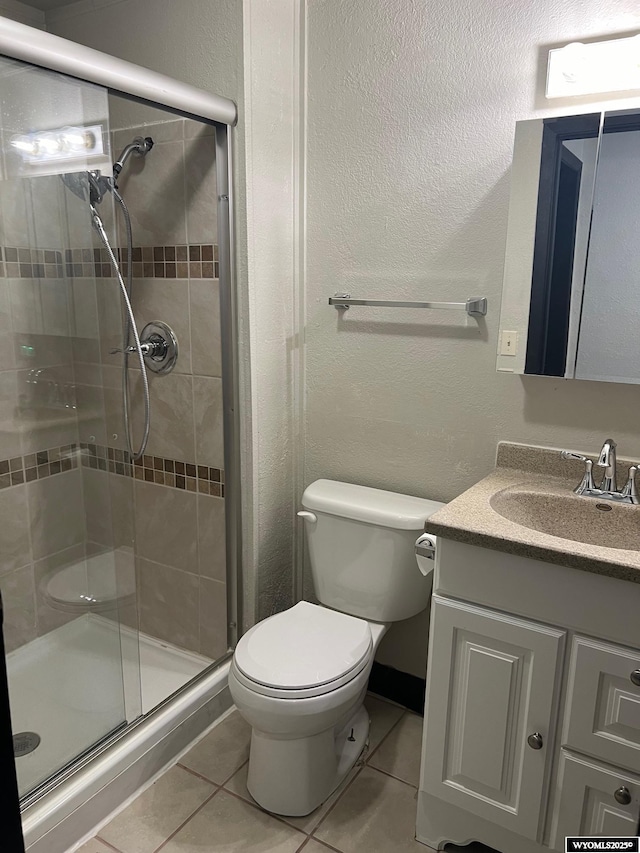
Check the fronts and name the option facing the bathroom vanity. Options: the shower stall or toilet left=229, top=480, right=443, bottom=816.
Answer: the shower stall

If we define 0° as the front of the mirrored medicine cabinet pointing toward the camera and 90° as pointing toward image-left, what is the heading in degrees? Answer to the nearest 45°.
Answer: approximately 0°

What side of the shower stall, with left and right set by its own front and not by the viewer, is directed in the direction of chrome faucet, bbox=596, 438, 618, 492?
front

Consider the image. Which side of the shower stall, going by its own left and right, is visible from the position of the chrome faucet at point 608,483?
front

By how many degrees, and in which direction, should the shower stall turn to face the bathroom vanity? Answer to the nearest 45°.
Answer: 0° — it already faces it

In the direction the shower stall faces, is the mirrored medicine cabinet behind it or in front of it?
in front

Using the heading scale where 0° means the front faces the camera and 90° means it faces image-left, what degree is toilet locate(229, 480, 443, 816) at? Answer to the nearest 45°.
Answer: approximately 45°

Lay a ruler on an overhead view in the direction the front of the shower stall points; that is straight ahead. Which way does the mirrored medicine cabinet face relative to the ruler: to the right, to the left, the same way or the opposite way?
to the right

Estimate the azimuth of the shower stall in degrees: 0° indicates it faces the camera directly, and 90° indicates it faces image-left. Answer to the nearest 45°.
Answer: approximately 315°
